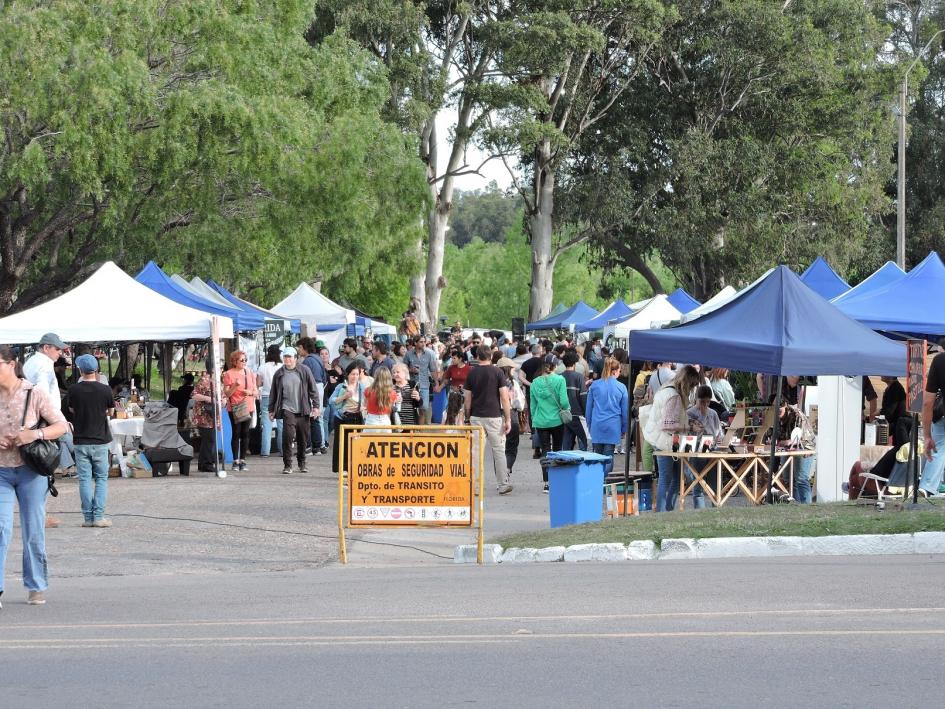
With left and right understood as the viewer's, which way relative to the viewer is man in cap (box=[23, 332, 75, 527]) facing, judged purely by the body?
facing to the right of the viewer

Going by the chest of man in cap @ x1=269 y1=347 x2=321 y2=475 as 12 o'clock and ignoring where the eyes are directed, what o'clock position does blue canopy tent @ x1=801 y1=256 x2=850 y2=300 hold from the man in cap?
The blue canopy tent is roughly at 8 o'clock from the man in cap.

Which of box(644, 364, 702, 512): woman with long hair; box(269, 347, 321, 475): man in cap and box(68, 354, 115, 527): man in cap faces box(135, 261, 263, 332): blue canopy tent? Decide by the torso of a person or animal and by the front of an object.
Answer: box(68, 354, 115, 527): man in cap

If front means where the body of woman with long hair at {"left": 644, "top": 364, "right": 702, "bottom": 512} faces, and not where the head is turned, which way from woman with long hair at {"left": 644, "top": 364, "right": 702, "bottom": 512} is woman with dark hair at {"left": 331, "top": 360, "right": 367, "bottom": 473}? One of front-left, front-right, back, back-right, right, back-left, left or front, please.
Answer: back-left

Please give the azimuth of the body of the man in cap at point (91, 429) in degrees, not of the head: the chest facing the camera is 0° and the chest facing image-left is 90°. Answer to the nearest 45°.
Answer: approximately 180°

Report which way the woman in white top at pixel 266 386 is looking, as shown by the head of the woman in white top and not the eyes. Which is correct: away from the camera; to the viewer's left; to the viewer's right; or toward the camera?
away from the camera

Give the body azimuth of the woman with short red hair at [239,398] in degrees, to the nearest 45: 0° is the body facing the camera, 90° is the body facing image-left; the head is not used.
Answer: approximately 0°

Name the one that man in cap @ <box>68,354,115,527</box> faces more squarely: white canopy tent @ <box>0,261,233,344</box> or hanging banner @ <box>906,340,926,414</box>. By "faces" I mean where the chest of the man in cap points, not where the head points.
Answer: the white canopy tent

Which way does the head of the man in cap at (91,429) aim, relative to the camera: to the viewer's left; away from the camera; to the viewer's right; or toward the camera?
away from the camera

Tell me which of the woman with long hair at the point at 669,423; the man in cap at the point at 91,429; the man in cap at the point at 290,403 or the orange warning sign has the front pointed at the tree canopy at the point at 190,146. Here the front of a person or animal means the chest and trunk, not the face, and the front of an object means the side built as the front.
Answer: the man in cap at the point at 91,429
